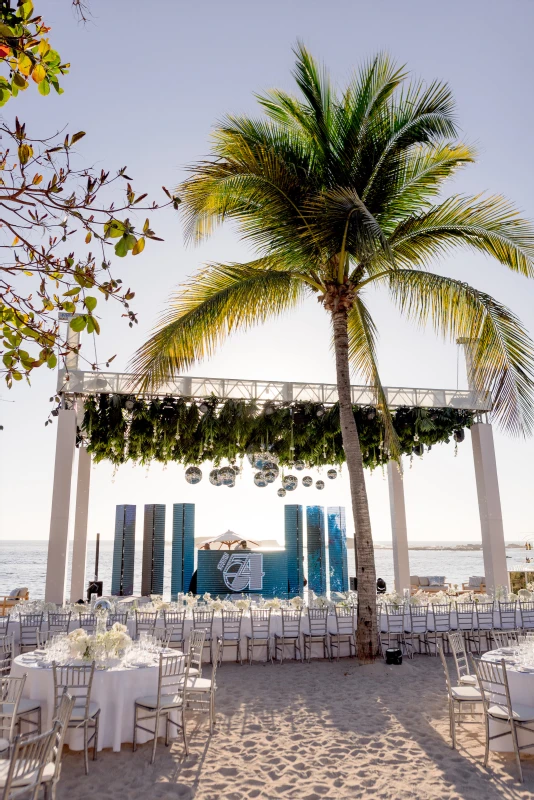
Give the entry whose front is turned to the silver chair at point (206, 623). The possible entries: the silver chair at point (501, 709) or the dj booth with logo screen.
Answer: the dj booth with logo screen

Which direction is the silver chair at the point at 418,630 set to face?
away from the camera

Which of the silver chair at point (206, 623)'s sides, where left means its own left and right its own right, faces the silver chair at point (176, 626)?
left

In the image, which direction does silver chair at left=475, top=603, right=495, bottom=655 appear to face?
away from the camera

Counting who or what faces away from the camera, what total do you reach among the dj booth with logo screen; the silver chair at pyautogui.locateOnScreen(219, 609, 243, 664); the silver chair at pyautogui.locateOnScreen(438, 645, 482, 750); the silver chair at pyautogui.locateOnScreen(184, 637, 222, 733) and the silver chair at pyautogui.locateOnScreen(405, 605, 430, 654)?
2

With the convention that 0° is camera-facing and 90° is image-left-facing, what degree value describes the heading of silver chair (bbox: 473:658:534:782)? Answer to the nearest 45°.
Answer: approximately 225°

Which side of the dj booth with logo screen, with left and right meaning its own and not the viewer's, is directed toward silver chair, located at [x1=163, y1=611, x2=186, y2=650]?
front

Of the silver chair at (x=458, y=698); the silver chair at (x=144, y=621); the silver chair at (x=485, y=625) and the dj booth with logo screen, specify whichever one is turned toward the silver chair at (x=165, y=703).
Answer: the dj booth with logo screen

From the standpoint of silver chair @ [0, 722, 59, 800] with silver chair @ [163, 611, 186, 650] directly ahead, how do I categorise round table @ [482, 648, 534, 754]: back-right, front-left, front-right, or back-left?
front-right

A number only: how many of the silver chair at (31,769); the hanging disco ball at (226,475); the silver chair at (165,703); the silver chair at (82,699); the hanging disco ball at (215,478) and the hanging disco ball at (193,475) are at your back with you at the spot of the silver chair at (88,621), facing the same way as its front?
3

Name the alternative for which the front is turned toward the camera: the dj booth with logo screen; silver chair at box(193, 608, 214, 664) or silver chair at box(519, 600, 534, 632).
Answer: the dj booth with logo screen

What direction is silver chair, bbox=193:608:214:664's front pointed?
away from the camera

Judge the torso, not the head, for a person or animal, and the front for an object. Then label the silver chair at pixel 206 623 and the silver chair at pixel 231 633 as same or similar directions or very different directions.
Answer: same or similar directions

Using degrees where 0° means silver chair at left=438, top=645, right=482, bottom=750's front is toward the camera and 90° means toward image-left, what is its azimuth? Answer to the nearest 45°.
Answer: approximately 270°

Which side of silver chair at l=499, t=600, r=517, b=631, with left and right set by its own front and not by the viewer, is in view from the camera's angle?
back
